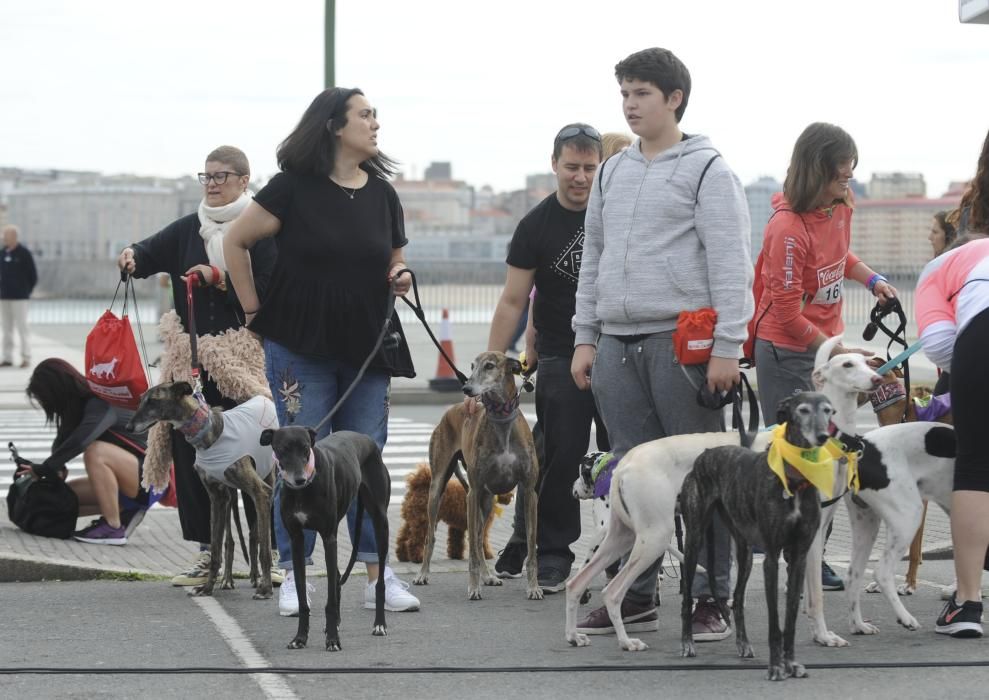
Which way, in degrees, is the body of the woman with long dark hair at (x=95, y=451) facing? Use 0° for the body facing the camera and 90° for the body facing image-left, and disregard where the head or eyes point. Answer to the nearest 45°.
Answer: approximately 90°

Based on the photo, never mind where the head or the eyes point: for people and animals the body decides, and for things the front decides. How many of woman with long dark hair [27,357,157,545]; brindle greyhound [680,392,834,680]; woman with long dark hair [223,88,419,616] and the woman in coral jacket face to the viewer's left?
1

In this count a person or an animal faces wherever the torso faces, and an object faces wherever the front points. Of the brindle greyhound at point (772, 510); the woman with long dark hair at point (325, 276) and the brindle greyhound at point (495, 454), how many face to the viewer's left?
0

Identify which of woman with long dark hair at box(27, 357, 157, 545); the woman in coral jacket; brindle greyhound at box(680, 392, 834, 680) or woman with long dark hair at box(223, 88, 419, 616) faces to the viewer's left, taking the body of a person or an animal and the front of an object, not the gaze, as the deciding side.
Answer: woman with long dark hair at box(27, 357, 157, 545)

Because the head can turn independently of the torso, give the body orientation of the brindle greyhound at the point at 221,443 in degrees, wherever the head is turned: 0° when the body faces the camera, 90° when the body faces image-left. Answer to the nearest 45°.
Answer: approximately 45°

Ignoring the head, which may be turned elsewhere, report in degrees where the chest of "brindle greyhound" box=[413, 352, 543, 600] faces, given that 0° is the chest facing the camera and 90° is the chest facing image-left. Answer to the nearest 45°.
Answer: approximately 315°

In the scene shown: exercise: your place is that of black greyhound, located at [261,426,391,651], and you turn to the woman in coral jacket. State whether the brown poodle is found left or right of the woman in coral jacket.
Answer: left

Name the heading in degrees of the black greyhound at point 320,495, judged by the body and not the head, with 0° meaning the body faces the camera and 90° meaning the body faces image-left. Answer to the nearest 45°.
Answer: approximately 45°

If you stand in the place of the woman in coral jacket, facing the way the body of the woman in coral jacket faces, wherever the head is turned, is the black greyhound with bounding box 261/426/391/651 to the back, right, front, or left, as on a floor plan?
right

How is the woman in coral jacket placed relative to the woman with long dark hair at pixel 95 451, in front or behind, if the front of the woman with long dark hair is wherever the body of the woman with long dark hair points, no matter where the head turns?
behind

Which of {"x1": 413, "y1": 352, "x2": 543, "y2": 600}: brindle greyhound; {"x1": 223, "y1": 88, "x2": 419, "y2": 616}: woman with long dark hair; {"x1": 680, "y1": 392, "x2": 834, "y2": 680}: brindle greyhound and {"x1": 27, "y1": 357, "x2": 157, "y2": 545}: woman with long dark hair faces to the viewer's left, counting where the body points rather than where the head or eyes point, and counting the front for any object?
{"x1": 27, "y1": 357, "x2": 157, "y2": 545}: woman with long dark hair

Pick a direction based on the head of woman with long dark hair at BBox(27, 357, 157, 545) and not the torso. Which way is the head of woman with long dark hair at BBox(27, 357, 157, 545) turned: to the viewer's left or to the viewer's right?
to the viewer's left

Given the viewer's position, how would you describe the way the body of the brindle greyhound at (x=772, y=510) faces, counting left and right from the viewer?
facing the viewer and to the right of the viewer
